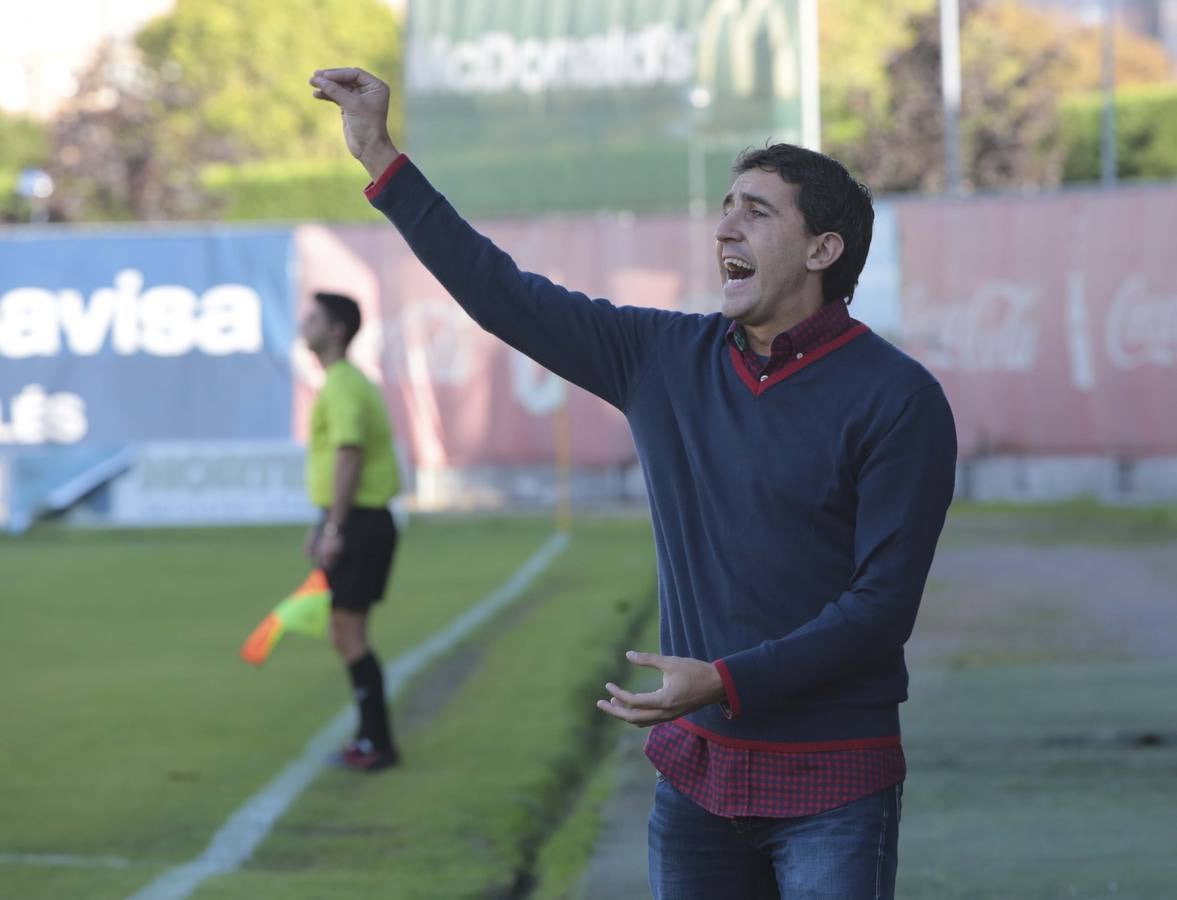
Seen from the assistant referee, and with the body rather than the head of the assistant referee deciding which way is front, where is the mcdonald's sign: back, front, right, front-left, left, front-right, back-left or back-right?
right

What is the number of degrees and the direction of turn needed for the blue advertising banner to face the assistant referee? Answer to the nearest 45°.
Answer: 0° — it already faces them

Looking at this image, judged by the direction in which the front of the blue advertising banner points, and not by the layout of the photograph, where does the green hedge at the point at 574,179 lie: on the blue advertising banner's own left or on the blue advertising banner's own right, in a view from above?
on the blue advertising banner's own left

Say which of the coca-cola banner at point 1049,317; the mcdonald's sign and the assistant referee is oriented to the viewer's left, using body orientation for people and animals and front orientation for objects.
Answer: the assistant referee

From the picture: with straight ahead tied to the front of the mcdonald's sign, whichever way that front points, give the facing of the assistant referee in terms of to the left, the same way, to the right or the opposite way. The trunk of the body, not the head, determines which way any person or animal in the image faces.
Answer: to the right

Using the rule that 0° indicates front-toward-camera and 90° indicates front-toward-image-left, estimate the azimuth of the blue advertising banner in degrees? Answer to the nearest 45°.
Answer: approximately 0°

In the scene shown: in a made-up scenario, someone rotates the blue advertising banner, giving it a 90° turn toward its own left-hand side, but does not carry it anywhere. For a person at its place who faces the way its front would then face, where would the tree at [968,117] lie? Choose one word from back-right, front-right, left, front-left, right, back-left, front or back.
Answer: front-left

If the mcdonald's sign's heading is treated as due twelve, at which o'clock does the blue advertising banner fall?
The blue advertising banner is roughly at 2 o'clock from the mcdonald's sign.

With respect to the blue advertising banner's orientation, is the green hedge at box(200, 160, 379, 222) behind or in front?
behind

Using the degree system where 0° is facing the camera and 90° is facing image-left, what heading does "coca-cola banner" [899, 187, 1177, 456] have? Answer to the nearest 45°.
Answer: approximately 0°

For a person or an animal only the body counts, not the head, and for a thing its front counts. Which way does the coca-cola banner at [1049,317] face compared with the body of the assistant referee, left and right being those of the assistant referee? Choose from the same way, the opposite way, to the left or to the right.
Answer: to the left

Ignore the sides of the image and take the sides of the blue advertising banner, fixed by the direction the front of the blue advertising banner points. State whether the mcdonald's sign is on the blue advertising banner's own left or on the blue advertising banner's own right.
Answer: on the blue advertising banner's own left

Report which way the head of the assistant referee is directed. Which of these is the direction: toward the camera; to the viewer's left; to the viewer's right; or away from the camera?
to the viewer's left

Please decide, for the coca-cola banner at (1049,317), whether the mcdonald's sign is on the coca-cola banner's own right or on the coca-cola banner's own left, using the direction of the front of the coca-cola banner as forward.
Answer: on the coca-cola banner's own right

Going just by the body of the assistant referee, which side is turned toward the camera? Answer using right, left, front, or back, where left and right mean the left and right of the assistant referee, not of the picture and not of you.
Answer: left
